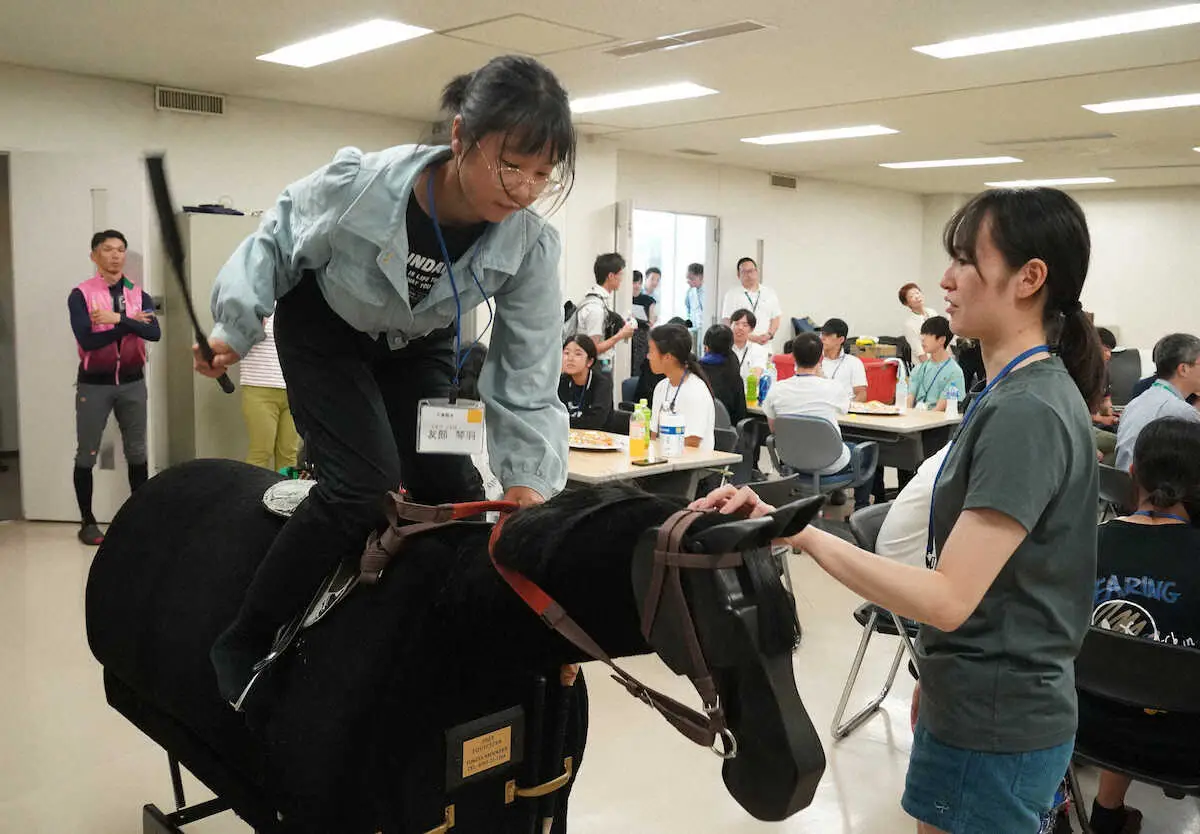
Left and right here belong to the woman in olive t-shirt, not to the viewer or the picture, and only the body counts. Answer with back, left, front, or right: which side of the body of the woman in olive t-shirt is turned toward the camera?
left

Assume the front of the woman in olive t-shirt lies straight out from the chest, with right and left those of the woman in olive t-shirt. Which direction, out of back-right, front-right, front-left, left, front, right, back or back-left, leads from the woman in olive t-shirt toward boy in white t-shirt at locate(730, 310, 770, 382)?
right

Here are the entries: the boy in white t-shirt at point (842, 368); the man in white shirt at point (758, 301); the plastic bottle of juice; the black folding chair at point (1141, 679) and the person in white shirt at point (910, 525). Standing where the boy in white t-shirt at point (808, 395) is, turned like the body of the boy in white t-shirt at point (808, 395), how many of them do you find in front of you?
2

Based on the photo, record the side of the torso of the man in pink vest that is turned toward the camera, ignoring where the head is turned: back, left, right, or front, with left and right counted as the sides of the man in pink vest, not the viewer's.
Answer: front

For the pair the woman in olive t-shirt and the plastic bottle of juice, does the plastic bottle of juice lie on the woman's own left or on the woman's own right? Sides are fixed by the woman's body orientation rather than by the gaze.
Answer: on the woman's own right

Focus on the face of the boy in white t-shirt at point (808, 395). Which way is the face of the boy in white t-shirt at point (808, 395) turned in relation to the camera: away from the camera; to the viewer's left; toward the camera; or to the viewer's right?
away from the camera

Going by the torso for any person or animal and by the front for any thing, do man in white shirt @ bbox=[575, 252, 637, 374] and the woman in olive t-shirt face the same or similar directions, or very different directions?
very different directions

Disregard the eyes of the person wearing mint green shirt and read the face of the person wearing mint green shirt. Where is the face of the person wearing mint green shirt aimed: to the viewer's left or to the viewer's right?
to the viewer's left

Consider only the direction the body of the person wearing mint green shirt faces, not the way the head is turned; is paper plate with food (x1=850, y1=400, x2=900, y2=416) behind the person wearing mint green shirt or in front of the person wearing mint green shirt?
in front

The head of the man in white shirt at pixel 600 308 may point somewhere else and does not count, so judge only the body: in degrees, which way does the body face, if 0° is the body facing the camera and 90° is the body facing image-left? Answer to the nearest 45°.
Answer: approximately 270°

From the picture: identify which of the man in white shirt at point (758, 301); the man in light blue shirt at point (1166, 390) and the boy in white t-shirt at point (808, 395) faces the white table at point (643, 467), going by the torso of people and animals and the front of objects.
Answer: the man in white shirt at point (758, 301)

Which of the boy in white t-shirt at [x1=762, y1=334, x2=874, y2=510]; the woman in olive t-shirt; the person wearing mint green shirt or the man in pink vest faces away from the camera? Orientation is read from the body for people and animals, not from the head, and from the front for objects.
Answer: the boy in white t-shirt

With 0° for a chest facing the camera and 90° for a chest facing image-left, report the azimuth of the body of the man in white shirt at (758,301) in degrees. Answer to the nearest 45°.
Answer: approximately 0°

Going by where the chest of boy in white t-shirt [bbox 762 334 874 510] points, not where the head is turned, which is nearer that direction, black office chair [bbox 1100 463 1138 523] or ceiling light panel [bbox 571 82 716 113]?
the ceiling light panel
